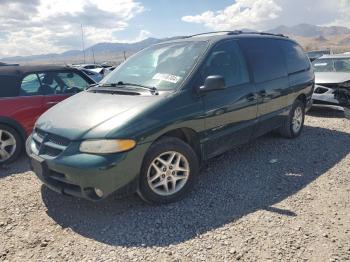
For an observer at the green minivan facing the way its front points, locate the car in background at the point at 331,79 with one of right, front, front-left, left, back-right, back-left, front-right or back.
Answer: back

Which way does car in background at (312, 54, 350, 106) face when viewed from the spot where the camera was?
facing the viewer

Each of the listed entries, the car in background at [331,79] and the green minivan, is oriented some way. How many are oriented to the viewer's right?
0

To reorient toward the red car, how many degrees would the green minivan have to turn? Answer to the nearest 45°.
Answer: approximately 90° to its right

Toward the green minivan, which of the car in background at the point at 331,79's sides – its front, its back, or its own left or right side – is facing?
front

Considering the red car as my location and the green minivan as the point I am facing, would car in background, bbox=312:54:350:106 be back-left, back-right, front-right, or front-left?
front-left

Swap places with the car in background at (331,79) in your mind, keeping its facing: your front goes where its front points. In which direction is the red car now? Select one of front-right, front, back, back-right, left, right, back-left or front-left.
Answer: front-right

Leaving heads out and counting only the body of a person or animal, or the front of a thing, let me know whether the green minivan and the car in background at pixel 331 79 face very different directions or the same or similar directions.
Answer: same or similar directions

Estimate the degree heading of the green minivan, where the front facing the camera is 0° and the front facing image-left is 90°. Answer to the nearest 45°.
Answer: approximately 45°

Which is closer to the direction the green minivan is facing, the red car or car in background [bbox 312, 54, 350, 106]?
the red car
